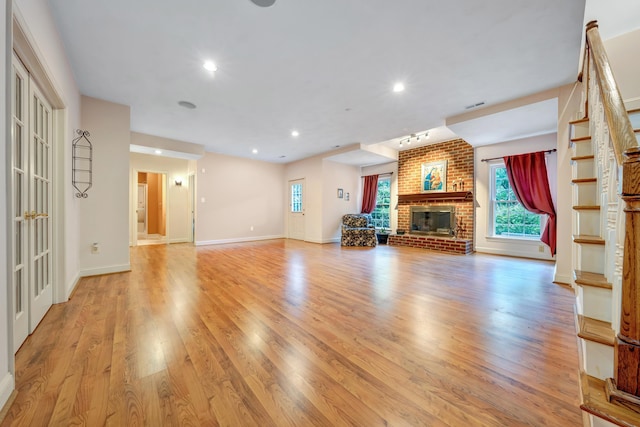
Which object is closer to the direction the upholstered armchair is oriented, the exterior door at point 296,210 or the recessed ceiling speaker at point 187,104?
the recessed ceiling speaker

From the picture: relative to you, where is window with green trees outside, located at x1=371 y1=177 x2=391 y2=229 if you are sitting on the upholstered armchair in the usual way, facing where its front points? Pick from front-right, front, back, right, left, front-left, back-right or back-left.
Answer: left

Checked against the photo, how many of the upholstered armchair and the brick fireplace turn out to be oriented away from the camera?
0

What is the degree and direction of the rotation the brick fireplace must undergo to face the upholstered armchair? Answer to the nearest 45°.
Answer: approximately 45° to its right

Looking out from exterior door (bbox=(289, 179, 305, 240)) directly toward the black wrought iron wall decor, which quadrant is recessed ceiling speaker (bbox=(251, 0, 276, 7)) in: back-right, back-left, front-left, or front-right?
front-left

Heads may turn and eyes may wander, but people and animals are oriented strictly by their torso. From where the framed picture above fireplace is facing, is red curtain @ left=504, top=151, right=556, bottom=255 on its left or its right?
on its left

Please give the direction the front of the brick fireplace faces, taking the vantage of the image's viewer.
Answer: facing the viewer and to the left of the viewer

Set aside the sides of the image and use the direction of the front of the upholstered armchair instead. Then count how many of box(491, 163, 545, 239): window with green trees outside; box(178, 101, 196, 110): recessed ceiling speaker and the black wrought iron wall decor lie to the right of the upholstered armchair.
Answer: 2

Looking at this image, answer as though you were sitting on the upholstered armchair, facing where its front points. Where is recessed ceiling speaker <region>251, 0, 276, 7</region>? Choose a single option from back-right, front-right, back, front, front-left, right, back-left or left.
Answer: front-right

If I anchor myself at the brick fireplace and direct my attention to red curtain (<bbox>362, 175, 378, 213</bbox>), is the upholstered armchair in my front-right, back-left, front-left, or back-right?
front-left

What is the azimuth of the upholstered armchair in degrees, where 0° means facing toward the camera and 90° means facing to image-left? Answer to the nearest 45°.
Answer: approximately 315°

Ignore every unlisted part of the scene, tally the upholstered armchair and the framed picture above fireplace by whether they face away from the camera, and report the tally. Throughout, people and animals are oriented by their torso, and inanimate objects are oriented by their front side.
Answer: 0

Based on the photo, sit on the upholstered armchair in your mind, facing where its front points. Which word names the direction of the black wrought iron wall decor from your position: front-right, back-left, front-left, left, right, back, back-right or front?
right
